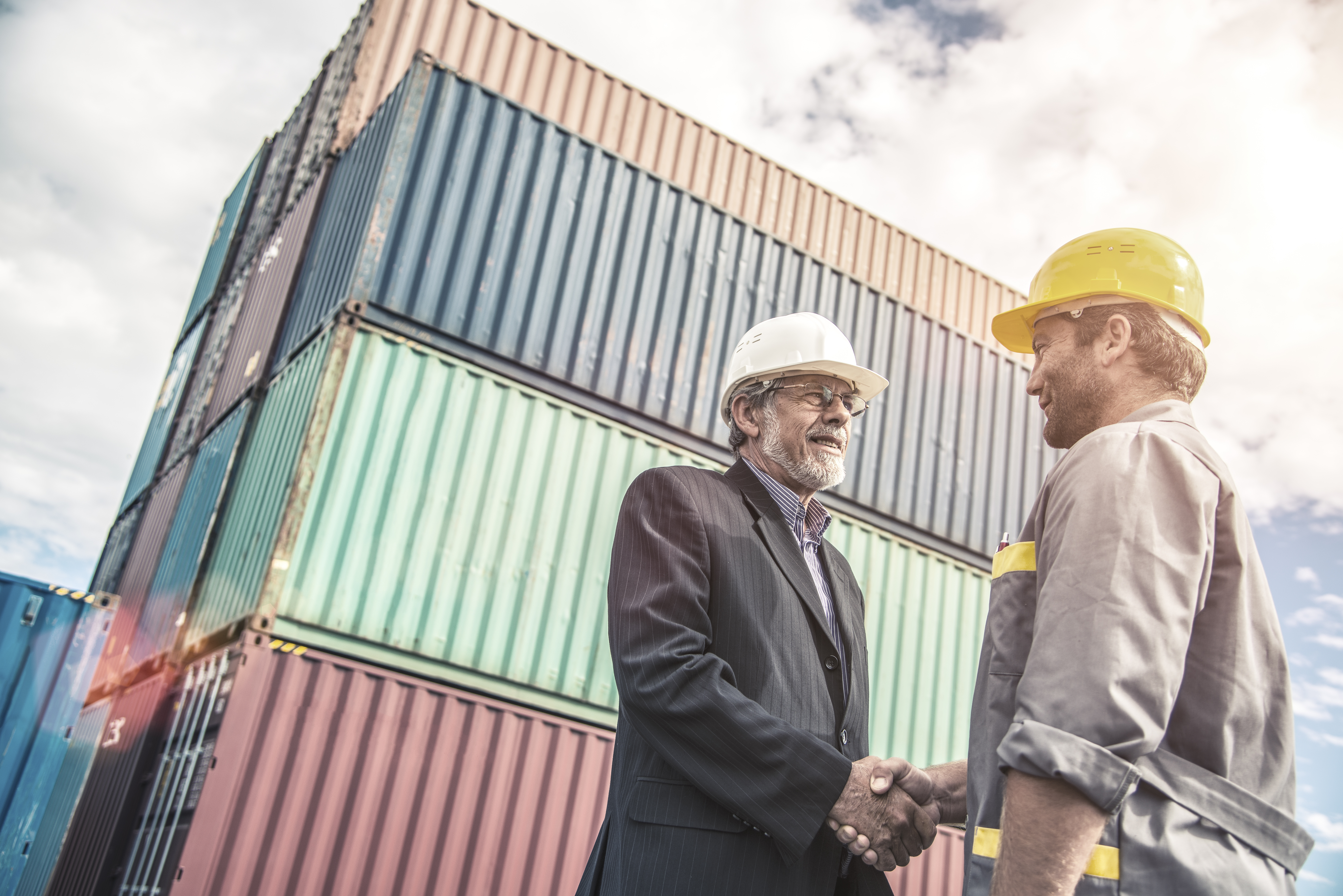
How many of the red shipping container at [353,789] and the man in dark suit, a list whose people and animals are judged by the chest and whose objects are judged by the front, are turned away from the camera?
0

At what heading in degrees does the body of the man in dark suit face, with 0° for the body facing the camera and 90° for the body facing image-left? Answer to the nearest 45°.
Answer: approximately 315°

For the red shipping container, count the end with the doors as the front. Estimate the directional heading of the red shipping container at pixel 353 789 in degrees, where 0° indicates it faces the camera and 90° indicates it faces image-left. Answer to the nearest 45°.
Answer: approximately 45°

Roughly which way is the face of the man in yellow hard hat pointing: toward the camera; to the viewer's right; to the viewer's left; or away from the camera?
to the viewer's left

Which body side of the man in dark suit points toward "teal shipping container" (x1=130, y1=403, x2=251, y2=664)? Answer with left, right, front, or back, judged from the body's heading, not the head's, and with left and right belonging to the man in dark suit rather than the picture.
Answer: back

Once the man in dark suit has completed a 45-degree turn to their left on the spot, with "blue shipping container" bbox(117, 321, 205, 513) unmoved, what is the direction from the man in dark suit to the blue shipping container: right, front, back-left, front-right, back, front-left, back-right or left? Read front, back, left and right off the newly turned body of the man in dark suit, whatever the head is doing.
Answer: back-left

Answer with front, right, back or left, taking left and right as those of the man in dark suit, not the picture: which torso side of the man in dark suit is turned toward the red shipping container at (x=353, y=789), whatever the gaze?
back
